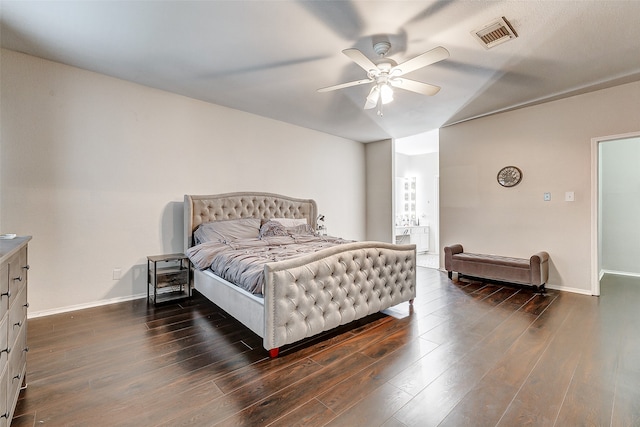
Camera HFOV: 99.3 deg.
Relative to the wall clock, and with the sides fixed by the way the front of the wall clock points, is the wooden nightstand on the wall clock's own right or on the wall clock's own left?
on the wall clock's own right

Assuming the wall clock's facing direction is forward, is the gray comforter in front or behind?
in front

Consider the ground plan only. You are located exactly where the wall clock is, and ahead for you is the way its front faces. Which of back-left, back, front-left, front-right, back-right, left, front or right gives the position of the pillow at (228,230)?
front-right

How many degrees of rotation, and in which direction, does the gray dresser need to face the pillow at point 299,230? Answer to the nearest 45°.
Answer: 0° — it already faces it

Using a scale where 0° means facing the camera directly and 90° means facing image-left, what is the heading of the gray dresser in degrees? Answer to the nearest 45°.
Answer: approximately 270°

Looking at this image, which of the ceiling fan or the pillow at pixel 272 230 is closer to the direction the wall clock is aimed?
the ceiling fan

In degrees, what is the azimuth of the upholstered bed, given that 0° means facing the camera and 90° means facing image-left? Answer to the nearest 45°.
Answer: approximately 315°

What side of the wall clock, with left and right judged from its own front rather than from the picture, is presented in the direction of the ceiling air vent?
front

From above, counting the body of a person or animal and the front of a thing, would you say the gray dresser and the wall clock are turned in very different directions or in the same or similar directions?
very different directions

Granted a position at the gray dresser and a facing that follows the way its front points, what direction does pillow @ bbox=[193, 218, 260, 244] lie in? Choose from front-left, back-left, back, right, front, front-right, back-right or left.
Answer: front-left

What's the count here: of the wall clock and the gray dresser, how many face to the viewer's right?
1

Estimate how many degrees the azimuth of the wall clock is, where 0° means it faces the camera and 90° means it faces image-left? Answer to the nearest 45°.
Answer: approximately 0°

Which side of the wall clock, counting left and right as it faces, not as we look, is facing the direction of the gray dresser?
front

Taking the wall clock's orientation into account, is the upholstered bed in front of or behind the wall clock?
in front
